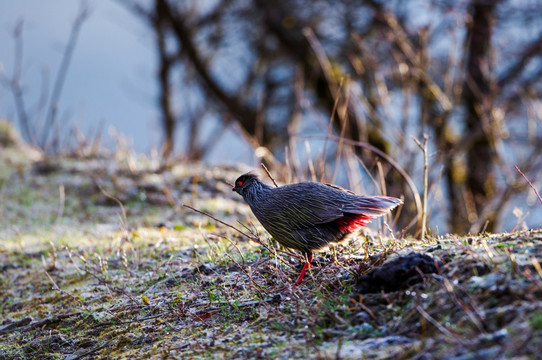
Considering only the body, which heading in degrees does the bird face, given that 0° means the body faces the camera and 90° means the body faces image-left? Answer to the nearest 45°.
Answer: approximately 90°

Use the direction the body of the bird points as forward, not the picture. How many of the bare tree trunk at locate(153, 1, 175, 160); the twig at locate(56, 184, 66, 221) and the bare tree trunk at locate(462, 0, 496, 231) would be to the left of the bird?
0

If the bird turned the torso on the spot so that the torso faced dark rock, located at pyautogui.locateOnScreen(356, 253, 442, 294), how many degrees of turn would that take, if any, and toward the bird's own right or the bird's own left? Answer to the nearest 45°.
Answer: approximately 135° to the bird's own left

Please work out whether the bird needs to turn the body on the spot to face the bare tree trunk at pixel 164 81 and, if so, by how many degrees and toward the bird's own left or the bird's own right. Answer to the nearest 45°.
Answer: approximately 90° to the bird's own right

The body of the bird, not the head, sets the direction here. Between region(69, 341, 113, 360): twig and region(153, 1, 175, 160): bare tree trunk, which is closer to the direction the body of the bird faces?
the twig

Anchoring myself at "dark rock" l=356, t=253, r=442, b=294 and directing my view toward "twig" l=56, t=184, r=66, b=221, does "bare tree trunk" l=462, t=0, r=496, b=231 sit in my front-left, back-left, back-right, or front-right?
front-right

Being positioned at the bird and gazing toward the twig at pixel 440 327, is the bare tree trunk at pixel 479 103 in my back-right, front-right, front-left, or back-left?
back-left

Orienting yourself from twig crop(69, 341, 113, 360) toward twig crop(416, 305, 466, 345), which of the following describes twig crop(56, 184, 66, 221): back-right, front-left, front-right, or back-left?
back-left

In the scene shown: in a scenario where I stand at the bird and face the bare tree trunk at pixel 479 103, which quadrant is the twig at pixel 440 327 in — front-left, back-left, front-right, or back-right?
back-right

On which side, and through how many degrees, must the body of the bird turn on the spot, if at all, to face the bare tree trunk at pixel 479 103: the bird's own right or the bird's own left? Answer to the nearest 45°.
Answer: approximately 90° to the bird's own right

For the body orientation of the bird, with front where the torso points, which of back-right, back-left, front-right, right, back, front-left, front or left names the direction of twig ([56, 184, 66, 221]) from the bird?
front-right
